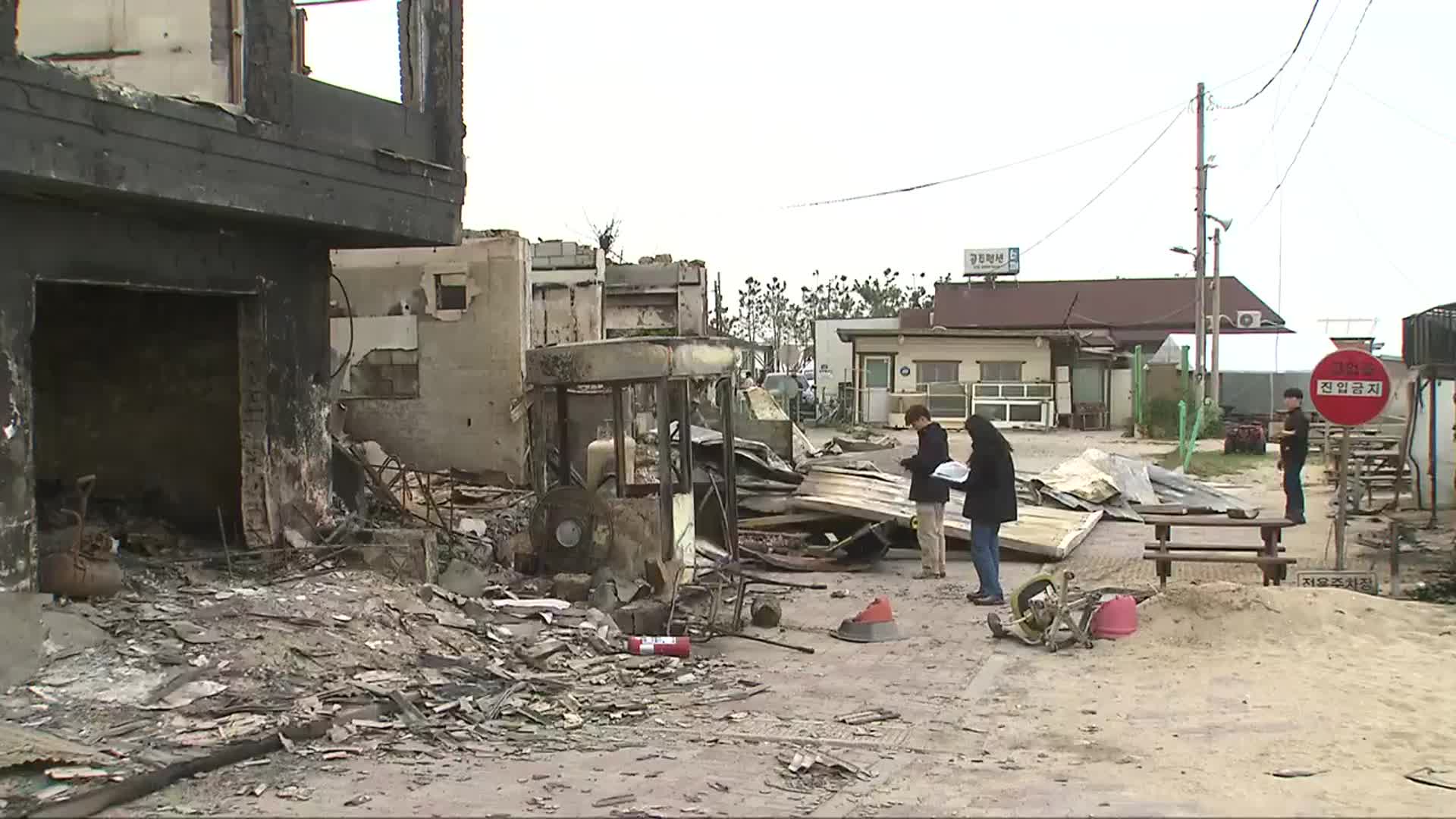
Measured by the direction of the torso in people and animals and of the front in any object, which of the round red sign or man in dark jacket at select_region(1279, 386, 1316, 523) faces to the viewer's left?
the man in dark jacket

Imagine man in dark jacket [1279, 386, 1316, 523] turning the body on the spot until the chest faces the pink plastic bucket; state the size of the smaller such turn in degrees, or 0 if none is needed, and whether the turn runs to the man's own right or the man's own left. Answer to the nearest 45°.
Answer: approximately 90° to the man's own left

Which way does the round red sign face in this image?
toward the camera

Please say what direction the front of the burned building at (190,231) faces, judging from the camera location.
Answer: facing the viewer and to the right of the viewer

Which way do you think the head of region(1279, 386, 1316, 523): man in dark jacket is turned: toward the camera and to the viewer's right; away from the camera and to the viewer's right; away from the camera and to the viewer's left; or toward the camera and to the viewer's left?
toward the camera and to the viewer's left

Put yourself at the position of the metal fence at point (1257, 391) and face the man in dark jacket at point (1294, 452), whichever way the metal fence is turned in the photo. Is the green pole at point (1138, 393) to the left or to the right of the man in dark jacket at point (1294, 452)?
right

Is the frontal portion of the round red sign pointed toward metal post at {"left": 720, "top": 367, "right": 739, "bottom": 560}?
no

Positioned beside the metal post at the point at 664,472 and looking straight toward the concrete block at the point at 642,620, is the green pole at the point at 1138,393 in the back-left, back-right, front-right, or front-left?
back-left

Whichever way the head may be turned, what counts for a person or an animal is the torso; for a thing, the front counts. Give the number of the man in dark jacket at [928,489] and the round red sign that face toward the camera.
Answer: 1

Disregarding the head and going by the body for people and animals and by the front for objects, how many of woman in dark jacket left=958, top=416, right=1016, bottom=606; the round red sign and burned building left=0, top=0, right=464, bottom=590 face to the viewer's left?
1

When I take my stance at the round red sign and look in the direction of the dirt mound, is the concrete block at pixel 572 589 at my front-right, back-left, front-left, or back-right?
front-right

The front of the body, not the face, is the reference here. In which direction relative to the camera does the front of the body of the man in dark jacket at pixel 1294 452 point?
to the viewer's left

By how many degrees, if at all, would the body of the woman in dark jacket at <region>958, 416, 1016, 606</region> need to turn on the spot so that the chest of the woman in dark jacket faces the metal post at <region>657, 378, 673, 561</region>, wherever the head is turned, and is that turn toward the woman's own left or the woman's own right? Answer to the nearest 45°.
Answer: approximately 45° to the woman's own left

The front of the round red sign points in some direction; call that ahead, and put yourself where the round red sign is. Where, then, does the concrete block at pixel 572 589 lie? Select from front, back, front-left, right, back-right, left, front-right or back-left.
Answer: front-right
